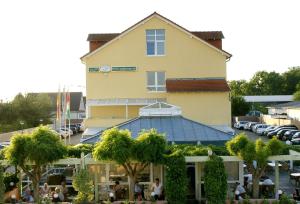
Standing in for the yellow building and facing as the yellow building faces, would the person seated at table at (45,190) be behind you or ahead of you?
ahead

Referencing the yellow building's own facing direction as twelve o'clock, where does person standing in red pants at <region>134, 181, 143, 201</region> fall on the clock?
The person standing in red pants is roughly at 12 o'clock from the yellow building.

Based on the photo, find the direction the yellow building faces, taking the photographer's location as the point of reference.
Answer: facing the viewer

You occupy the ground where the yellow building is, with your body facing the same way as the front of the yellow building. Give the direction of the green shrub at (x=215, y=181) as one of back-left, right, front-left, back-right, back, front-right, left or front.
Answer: front

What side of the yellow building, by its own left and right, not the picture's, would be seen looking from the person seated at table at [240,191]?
front

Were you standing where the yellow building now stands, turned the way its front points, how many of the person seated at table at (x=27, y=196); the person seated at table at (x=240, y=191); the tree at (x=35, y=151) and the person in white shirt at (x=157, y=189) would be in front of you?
4

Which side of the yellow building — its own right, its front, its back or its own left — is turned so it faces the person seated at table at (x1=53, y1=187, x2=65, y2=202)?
front

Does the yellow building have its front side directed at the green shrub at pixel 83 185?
yes

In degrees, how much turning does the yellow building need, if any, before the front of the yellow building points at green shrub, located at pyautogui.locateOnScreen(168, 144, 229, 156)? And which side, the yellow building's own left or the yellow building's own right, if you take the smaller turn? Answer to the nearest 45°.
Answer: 0° — it already faces it

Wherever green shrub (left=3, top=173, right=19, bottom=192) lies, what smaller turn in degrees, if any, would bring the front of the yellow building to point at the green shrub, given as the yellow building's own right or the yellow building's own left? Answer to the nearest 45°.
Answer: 0° — it already faces it
